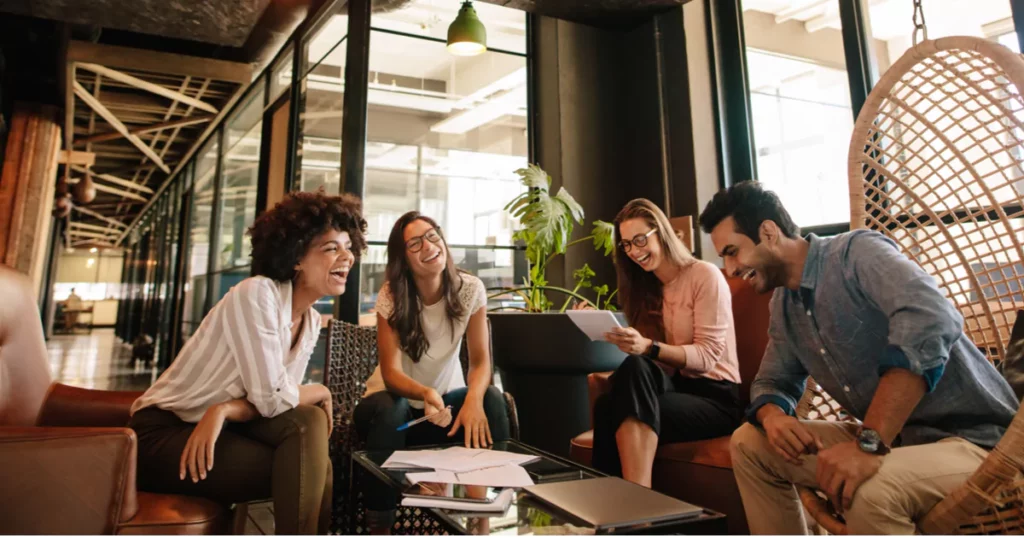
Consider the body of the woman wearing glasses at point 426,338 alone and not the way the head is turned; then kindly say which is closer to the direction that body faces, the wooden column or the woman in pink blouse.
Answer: the woman in pink blouse

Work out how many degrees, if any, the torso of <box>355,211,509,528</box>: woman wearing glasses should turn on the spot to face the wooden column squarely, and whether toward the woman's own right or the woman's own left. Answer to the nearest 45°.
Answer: approximately 135° to the woman's own right

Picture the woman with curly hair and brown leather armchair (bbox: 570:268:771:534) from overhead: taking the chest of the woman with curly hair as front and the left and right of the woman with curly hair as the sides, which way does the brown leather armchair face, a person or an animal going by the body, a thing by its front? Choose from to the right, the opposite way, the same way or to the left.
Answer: the opposite way

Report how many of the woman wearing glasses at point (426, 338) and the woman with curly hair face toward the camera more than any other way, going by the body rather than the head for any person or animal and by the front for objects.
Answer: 1

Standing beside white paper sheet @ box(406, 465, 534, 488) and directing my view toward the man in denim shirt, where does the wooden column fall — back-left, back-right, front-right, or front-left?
back-left
